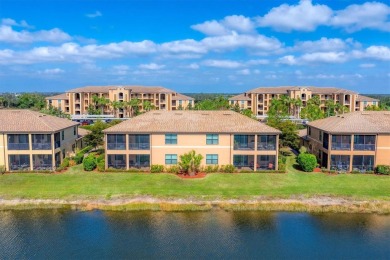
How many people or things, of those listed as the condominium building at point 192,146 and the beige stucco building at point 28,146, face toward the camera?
2

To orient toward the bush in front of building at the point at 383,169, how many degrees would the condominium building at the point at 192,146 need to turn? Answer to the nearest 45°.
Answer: approximately 90° to its left

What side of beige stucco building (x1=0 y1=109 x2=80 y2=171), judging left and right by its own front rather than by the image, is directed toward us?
front

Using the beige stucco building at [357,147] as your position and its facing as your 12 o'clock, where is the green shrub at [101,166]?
The green shrub is roughly at 2 o'clock from the beige stucco building.

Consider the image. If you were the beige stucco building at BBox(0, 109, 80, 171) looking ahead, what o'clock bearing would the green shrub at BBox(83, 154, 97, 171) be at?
The green shrub is roughly at 10 o'clock from the beige stucco building.

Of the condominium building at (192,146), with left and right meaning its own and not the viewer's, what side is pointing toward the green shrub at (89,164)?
right

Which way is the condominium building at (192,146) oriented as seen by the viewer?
toward the camera

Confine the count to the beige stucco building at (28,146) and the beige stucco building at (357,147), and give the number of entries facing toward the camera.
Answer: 2
